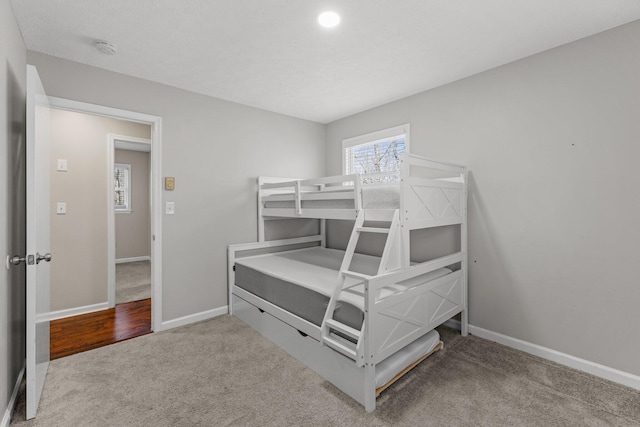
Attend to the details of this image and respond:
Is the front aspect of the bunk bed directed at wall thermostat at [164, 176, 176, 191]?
no

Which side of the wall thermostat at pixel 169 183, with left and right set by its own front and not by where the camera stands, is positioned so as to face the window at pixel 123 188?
back

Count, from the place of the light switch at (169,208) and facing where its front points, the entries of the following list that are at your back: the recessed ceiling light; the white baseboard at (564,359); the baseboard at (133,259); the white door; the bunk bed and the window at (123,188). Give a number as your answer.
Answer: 2

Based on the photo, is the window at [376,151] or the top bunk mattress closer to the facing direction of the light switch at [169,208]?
the top bunk mattress

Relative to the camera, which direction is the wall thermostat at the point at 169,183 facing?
toward the camera

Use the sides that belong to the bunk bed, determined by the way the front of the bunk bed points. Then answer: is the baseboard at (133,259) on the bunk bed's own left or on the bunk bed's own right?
on the bunk bed's own right

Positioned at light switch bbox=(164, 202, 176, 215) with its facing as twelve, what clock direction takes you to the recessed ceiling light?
The recessed ceiling light is roughly at 11 o'clock from the light switch.

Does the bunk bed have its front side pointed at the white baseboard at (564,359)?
no

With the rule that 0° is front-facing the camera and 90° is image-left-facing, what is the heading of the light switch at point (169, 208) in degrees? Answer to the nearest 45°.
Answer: approximately 0°

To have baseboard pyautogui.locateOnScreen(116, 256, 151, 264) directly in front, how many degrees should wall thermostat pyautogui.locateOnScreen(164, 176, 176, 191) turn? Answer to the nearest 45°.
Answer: approximately 180°

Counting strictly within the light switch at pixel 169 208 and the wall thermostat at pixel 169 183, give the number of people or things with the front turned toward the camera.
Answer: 2

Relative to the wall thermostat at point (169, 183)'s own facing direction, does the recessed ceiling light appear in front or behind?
in front

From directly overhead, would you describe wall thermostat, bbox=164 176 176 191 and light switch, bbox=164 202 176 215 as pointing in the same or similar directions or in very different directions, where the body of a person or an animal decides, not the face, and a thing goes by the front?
same or similar directions

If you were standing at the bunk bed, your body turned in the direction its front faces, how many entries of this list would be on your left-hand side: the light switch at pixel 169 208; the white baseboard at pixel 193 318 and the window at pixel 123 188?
0
